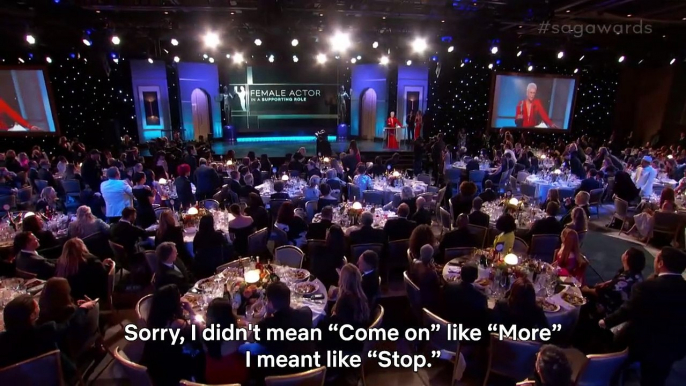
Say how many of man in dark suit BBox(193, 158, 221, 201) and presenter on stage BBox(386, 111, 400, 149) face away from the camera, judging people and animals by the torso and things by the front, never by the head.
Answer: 1

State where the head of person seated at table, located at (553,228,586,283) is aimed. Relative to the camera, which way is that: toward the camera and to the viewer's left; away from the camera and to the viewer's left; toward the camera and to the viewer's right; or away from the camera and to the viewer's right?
away from the camera and to the viewer's left

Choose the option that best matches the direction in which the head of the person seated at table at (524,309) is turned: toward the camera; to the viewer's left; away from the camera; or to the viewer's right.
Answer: away from the camera

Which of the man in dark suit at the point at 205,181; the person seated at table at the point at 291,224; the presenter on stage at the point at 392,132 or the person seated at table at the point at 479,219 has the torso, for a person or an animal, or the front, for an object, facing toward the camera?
the presenter on stage

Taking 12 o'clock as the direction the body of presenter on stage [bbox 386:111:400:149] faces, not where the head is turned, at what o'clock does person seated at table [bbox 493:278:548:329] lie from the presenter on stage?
The person seated at table is roughly at 12 o'clock from the presenter on stage.

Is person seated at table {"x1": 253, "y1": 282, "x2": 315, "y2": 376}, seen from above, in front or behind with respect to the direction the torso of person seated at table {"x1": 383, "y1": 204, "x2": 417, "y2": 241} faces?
behind

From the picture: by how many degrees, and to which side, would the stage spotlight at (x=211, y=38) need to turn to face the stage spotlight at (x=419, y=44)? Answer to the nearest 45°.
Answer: approximately 90° to its left

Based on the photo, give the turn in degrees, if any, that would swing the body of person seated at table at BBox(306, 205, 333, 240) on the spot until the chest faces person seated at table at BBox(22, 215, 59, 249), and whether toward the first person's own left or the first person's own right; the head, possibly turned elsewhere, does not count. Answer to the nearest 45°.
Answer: approximately 135° to the first person's own left

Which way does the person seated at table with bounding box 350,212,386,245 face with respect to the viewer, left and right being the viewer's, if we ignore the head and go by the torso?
facing away from the viewer

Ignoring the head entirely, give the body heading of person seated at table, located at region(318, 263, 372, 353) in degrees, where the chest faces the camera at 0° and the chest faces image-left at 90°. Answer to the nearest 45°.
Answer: approximately 135°

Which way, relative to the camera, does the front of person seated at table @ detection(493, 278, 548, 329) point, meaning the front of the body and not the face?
away from the camera

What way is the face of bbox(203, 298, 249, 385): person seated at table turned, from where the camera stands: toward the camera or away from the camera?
away from the camera

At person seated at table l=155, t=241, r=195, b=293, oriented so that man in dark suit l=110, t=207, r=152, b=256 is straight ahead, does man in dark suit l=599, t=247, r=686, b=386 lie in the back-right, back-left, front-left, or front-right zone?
back-right

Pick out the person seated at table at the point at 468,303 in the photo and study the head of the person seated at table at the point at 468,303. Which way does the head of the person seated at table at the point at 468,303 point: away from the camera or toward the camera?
away from the camera
